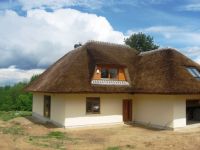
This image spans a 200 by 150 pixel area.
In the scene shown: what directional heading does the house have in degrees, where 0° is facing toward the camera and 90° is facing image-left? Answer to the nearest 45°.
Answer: approximately 315°
